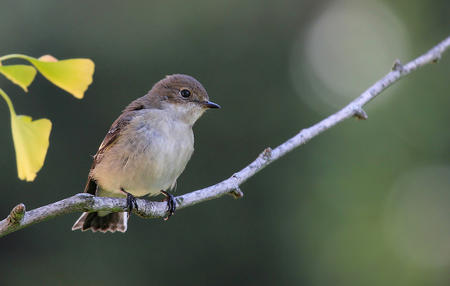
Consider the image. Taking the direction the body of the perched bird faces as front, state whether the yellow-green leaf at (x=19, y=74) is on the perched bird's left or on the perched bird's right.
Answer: on the perched bird's right

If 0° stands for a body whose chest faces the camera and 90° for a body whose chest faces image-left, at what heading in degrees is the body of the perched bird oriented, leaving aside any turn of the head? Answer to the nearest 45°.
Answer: approximately 315°
